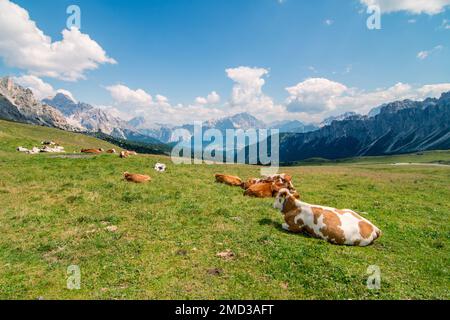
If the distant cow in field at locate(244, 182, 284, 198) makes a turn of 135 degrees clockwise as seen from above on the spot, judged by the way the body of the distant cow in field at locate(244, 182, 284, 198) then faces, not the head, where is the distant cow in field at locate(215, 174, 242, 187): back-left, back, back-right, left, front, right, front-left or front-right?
right

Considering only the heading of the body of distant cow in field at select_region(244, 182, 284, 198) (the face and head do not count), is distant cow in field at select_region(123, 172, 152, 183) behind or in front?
behind

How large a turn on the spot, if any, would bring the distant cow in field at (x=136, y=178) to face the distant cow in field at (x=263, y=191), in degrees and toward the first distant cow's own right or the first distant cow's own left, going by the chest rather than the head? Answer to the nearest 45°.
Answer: approximately 135° to the first distant cow's own left

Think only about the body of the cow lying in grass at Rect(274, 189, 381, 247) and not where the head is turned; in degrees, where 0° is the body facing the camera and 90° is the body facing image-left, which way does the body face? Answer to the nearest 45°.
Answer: approximately 135°

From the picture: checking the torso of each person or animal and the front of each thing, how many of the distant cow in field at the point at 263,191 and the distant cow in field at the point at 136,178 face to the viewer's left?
1

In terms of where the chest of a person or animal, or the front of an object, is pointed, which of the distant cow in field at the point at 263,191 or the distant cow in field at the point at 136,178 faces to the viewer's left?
the distant cow in field at the point at 136,178

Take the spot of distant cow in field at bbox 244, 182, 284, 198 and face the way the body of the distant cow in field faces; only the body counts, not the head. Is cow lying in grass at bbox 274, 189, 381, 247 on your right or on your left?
on your right

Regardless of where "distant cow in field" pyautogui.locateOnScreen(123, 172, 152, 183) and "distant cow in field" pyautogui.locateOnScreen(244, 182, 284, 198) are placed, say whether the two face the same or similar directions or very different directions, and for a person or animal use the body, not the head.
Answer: very different directions

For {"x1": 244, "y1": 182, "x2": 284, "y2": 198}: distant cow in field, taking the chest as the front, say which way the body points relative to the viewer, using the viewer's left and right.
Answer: facing to the right of the viewer

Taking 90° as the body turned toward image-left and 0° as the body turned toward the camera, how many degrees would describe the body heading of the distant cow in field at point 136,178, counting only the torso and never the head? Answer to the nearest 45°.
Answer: approximately 90°
